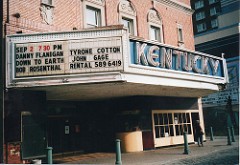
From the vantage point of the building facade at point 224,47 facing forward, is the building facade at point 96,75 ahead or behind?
ahead

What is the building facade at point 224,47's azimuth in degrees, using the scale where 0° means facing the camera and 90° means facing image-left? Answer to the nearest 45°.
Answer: approximately 45°
